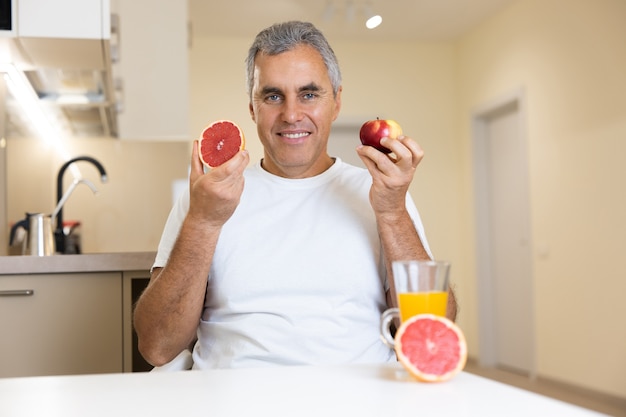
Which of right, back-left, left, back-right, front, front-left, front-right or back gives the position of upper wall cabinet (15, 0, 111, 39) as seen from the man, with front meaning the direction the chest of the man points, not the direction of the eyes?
back-right

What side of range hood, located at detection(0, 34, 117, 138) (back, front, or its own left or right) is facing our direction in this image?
front

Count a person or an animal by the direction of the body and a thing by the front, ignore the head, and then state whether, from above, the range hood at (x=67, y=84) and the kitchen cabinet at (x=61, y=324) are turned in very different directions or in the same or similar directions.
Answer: same or similar directions

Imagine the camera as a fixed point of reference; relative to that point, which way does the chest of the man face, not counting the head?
toward the camera

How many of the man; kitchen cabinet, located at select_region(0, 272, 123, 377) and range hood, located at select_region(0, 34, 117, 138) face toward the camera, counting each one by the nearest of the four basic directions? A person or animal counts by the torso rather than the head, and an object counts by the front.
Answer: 3

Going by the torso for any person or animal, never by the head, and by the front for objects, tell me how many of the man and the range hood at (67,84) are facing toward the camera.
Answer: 2
